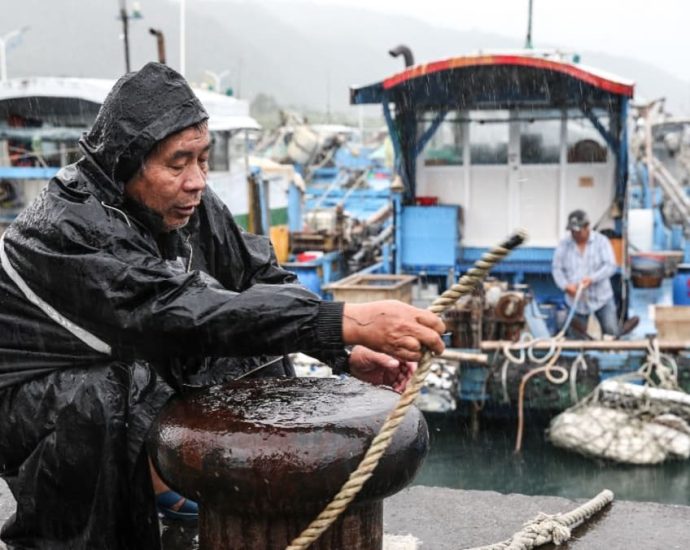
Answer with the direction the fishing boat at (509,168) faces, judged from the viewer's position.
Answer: facing away from the viewer

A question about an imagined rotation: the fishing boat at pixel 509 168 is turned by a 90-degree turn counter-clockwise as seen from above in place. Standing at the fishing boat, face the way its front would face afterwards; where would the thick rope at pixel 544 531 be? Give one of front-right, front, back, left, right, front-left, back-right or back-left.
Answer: left

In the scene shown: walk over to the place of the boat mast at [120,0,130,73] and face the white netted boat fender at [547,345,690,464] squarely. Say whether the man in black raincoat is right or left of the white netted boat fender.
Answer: right

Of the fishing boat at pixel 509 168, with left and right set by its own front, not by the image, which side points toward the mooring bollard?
back

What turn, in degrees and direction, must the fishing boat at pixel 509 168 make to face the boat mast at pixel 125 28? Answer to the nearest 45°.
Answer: approximately 90° to its left

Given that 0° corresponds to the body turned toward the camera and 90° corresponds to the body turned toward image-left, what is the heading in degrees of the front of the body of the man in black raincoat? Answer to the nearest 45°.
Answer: approximately 315°

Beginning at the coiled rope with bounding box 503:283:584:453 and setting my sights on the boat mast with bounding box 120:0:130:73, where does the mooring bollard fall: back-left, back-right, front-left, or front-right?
back-left

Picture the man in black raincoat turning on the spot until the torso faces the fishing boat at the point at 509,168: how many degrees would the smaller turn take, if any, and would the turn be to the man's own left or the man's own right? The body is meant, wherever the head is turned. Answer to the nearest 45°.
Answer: approximately 90° to the man's own left

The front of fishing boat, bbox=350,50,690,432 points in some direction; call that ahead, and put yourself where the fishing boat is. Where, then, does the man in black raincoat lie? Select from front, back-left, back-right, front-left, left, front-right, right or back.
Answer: back

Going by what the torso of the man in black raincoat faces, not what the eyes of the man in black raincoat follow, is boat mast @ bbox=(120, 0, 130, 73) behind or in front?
behind

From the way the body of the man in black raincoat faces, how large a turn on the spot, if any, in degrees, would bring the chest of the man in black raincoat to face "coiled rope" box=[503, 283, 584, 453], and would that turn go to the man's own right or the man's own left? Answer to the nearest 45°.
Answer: approximately 90° to the man's own left

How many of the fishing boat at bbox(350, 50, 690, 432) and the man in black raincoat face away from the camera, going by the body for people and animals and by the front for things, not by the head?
1
